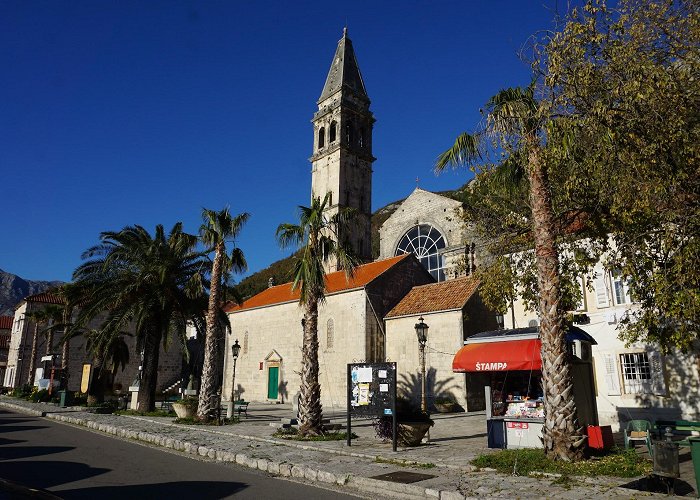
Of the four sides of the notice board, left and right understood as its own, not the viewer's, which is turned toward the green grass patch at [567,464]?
left

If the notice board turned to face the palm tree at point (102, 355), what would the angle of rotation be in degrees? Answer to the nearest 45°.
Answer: approximately 90° to its right

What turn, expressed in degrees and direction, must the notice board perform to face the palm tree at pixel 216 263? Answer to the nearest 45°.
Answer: approximately 90° to its right

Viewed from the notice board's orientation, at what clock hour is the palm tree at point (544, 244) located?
The palm tree is roughly at 9 o'clock from the notice board.

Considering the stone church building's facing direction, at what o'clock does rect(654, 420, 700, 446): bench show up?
The bench is roughly at 10 o'clock from the stone church building.

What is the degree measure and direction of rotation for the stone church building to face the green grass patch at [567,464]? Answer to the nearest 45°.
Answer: approximately 45° to its left
